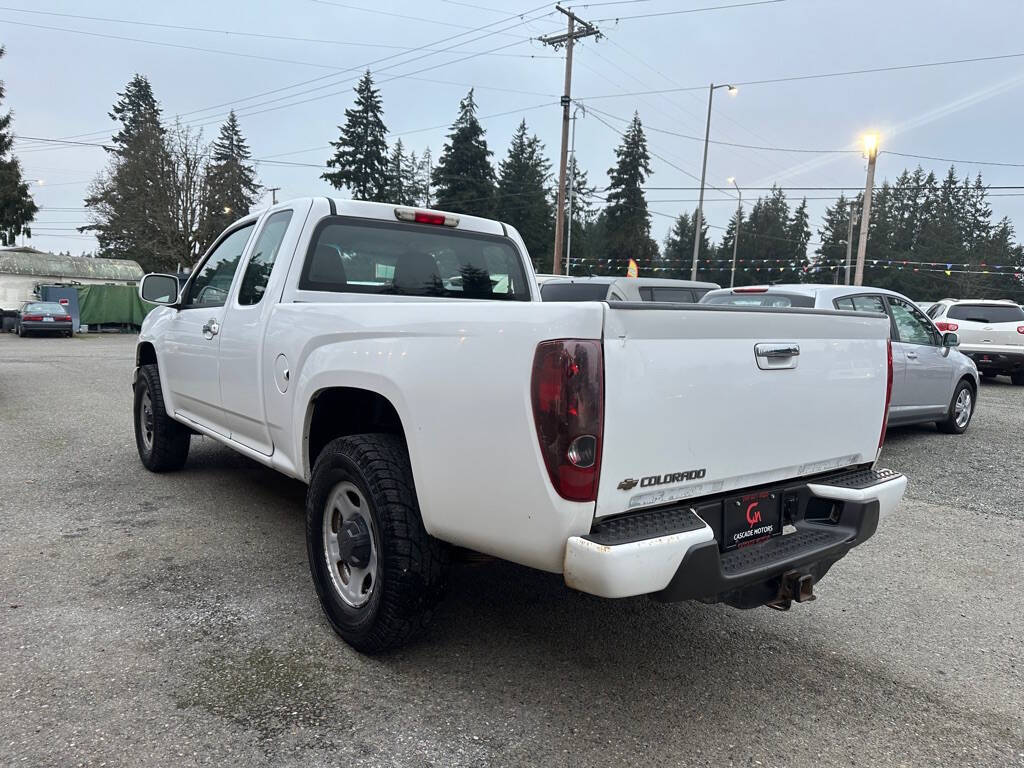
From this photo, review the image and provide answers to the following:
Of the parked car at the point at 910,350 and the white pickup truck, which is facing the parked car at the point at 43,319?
the white pickup truck

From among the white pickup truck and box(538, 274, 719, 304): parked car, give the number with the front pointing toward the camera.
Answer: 0

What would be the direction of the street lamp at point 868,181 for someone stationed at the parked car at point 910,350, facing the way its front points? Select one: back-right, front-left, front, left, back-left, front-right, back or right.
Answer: front-left

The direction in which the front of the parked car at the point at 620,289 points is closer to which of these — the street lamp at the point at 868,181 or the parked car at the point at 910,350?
the street lamp

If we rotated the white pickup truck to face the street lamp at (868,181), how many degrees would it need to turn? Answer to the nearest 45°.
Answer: approximately 90° to its right

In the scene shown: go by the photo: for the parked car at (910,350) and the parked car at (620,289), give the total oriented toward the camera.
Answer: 0

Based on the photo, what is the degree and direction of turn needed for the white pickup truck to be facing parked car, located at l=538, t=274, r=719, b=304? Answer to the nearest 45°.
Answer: approximately 45° to its right

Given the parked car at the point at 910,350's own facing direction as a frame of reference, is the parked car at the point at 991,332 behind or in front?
in front

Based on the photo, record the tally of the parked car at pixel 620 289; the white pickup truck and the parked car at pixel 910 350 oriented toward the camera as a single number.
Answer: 0

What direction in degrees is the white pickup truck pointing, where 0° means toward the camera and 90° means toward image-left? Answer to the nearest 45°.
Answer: approximately 135°

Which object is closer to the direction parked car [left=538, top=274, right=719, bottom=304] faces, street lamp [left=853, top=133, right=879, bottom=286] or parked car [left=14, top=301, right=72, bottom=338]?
the street lamp

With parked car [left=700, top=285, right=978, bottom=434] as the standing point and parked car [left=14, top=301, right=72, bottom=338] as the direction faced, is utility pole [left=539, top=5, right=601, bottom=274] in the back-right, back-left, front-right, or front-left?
front-right

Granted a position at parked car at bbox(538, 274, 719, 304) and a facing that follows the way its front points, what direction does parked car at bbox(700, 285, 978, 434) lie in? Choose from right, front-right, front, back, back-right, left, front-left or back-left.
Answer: right

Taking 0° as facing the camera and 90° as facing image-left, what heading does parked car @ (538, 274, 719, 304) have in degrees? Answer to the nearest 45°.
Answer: approximately 225°
